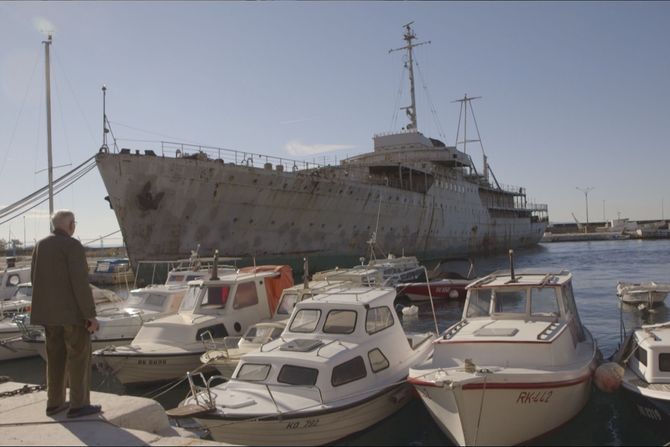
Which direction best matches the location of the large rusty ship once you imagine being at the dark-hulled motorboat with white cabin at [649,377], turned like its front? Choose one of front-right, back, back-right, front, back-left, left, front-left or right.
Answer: back

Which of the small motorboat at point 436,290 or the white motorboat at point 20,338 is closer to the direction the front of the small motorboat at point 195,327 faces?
the white motorboat

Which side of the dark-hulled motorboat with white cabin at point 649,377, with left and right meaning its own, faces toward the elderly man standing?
right

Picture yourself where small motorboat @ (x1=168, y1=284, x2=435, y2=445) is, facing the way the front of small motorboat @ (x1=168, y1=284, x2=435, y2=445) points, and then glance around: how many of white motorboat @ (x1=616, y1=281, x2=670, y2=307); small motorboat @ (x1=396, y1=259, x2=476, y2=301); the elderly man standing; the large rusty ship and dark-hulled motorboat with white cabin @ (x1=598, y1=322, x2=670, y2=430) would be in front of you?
1

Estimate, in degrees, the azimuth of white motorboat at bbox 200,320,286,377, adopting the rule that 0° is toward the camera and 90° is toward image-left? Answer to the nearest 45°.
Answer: approximately 45°

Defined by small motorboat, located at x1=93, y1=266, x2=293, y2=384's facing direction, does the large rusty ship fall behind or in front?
behind

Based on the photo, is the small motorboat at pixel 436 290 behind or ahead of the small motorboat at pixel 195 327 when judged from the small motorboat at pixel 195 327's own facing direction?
behind

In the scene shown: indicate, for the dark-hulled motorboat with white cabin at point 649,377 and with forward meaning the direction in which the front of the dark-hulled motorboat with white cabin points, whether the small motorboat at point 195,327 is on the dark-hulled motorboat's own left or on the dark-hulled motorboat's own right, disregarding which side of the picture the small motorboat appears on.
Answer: on the dark-hulled motorboat's own right

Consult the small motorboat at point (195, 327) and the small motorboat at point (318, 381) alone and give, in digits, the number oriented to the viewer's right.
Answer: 0

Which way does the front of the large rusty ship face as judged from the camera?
facing the viewer and to the left of the viewer

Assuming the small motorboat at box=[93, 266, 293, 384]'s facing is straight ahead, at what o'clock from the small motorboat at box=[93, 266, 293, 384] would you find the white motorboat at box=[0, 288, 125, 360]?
The white motorboat is roughly at 3 o'clock from the small motorboat.

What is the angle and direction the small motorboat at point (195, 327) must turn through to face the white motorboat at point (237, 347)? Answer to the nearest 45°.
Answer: approximately 90° to its left

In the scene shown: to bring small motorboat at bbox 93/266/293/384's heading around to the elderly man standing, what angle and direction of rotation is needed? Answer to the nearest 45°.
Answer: approximately 45° to its left

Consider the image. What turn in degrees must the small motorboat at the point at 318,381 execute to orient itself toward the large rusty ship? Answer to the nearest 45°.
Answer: approximately 135° to its right

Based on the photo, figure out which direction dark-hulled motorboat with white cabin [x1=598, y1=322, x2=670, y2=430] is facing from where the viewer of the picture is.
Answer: facing the viewer and to the right of the viewer

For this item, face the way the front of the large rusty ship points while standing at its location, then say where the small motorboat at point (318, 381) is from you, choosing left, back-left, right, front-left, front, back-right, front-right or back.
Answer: front-left

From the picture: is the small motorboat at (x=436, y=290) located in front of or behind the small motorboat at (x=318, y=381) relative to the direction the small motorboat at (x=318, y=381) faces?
behind

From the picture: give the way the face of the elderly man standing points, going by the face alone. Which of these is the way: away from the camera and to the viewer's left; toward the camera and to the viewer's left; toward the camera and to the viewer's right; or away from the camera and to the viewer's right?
away from the camera and to the viewer's right
